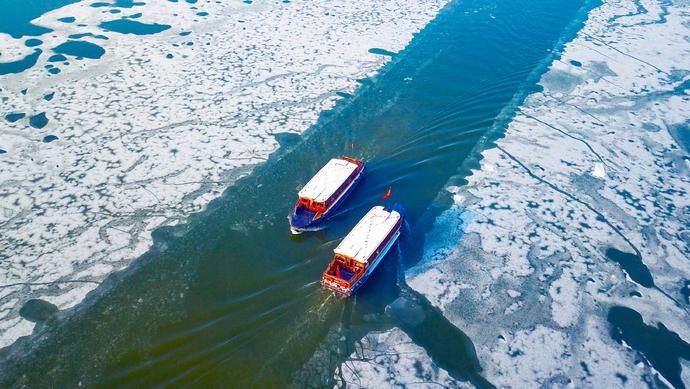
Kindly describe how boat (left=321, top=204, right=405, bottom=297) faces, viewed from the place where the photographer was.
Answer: facing away from the viewer and to the right of the viewer

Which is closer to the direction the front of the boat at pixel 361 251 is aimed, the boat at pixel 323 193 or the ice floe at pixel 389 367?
the boat

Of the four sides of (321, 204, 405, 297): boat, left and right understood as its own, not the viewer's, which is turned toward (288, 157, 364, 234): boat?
left
